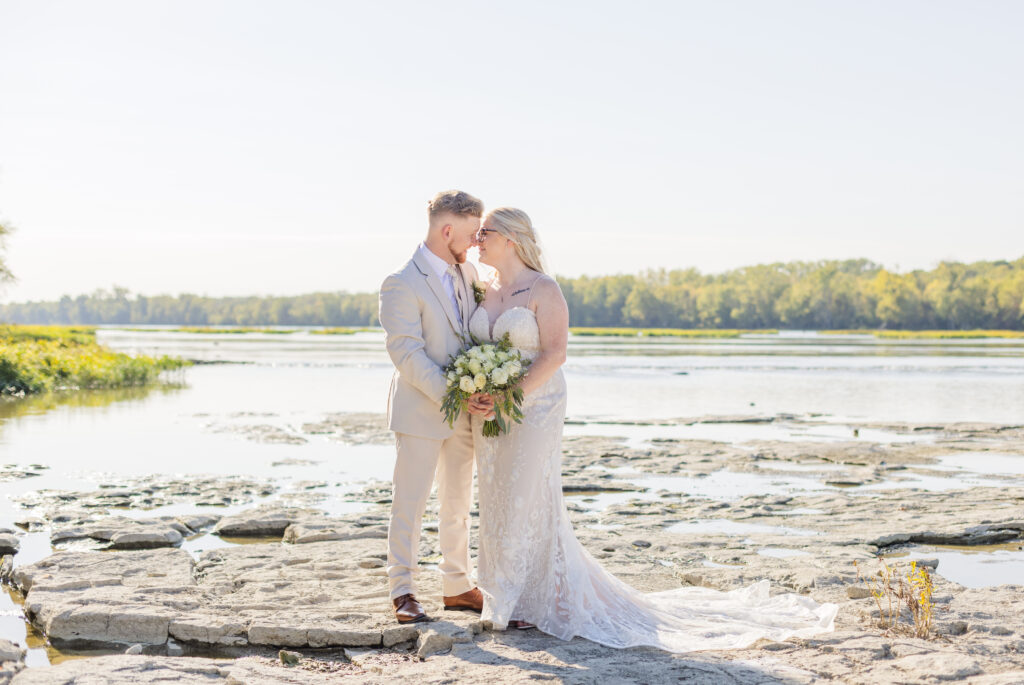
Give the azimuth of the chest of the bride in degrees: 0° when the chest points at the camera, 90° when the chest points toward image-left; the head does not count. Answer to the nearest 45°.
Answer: approximately 45°

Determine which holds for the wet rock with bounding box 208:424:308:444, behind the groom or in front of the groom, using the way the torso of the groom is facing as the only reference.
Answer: behind

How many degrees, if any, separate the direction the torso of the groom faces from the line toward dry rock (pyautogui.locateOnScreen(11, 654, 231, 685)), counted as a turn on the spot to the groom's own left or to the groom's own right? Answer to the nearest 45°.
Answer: approximately 90° to the groom's own right

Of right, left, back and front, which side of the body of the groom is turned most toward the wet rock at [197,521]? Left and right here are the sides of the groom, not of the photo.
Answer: back

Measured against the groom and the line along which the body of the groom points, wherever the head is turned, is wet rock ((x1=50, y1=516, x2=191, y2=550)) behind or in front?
behind

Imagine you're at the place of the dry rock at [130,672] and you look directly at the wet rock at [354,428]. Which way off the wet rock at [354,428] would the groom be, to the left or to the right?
right

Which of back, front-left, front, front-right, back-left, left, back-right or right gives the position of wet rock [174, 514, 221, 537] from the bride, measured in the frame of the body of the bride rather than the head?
right

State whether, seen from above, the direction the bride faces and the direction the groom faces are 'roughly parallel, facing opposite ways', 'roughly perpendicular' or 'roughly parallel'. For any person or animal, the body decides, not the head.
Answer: roughly perpendicular

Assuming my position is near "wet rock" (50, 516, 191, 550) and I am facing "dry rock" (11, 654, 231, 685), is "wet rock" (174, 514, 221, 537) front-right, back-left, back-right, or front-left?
back-left

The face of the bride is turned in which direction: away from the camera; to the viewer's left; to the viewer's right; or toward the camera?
to the viewer's left

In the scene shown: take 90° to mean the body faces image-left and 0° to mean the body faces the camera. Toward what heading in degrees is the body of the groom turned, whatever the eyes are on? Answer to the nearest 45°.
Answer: approximately 315°

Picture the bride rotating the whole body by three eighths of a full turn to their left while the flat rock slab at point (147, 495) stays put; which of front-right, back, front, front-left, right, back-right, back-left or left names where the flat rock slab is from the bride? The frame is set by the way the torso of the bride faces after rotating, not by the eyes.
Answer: back-left

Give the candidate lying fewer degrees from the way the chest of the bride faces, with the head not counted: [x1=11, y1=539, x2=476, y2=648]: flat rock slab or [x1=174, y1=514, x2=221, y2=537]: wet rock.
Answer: the flat rock slab

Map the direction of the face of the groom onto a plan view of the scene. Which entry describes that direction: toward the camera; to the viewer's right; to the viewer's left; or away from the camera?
to the viewer's right

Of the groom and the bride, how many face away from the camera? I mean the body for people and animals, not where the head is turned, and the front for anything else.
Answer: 0

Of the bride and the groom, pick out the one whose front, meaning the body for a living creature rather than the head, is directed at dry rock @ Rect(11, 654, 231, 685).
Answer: the bride
